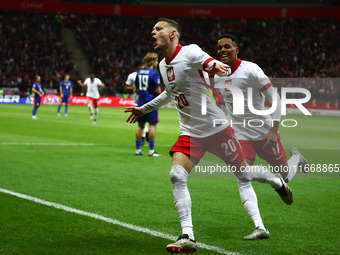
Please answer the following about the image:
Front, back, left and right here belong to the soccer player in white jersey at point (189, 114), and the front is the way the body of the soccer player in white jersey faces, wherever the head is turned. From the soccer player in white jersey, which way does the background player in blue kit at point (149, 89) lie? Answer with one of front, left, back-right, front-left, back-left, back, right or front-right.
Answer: back-right

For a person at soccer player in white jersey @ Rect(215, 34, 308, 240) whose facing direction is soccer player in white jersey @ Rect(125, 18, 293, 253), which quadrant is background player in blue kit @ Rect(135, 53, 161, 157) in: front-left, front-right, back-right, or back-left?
back-right

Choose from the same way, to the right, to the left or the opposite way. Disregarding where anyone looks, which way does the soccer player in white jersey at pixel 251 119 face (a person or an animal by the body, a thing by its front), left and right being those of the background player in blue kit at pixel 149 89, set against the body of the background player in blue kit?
the opposite way

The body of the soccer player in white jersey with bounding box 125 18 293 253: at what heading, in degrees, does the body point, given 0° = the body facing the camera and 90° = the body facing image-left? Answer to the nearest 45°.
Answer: approximately 45°

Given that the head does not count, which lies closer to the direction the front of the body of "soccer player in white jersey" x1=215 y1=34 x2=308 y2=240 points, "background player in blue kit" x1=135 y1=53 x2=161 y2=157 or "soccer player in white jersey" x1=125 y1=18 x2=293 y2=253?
the soccer player in white jersey

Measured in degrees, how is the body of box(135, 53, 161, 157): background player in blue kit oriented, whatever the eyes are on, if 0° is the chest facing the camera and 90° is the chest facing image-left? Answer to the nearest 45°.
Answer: approximately 225°

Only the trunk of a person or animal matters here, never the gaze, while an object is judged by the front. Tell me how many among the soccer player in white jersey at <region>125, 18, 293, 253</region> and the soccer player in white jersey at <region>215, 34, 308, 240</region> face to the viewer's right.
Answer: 0

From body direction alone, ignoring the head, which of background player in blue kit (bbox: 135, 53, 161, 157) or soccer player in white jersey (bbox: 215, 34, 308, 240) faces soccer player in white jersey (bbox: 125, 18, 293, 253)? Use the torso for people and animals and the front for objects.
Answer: soccer player in white jersey (bbox: 215, 34, 308, 240)

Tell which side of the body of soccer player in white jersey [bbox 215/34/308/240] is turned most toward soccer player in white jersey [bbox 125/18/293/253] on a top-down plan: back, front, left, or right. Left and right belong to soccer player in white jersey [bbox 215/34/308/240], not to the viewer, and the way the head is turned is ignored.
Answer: front

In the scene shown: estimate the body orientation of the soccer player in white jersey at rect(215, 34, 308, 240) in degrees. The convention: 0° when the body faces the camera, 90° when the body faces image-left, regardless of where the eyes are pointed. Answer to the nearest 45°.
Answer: approximately 45°

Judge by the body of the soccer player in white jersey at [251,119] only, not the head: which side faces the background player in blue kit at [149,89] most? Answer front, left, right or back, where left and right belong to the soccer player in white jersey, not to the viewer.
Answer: right

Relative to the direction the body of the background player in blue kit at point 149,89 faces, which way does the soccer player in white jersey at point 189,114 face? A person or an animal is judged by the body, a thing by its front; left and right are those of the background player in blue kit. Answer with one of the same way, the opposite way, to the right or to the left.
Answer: the opposite way
